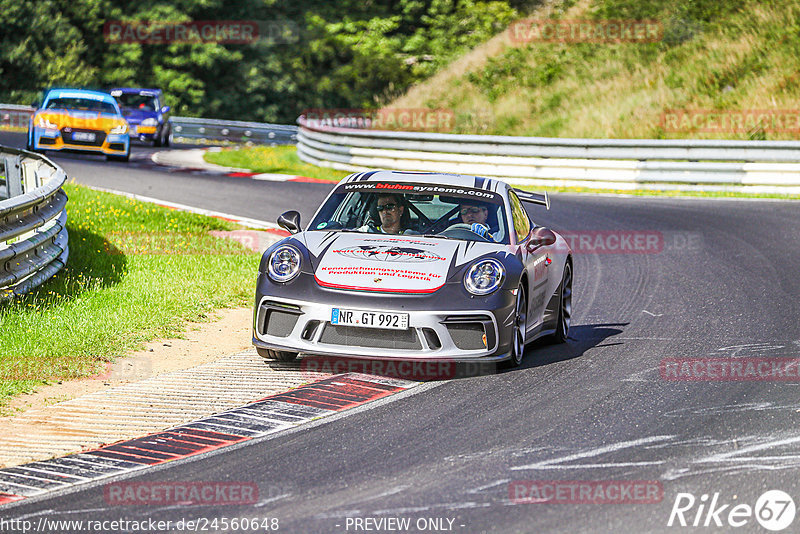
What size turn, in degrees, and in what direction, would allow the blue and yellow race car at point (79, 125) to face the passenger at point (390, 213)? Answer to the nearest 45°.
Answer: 0° — it already faces them

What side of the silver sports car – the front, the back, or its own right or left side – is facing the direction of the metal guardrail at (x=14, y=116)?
back

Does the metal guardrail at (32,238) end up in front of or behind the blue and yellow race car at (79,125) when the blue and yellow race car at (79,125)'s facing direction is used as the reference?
in front

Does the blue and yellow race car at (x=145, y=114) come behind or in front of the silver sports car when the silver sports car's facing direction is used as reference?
behind

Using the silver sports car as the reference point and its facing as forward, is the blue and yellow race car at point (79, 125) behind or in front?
behind

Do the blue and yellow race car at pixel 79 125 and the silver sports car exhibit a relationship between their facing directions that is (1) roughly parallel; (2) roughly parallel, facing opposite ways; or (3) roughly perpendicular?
roughly parallel

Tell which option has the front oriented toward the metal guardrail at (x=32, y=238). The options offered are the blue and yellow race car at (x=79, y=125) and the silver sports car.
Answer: the blue and yellow race car

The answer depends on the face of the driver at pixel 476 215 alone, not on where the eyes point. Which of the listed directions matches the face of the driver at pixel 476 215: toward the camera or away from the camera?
toward the camera

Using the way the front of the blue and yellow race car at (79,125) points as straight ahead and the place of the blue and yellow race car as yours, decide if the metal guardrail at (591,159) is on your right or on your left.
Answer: on your left

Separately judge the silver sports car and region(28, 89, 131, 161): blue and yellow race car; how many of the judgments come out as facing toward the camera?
2

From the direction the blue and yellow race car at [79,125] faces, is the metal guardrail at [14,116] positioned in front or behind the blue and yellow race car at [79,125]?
behind

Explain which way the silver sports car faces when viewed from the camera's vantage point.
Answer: facing the viewer

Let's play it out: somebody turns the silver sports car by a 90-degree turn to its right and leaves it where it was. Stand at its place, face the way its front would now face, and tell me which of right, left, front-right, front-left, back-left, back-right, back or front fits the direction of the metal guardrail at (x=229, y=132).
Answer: right

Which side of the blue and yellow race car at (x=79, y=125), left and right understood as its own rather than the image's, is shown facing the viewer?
front

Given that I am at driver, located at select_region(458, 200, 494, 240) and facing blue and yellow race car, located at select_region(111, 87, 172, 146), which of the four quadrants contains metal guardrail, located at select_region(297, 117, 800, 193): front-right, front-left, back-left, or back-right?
front-right

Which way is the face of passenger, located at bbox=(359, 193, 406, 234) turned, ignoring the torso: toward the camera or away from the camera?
toward the camera
